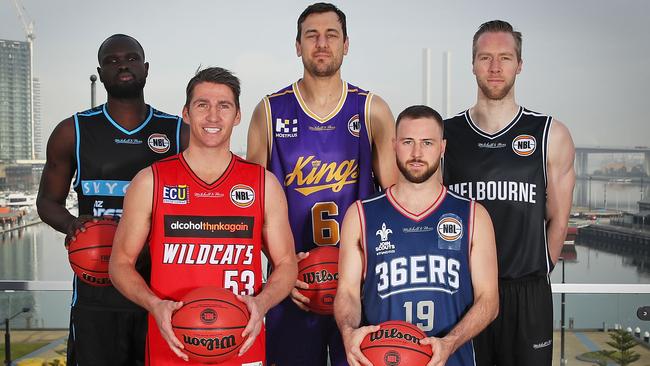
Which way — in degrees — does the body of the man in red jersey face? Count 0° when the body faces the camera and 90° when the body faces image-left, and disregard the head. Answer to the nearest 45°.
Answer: approximately 0°

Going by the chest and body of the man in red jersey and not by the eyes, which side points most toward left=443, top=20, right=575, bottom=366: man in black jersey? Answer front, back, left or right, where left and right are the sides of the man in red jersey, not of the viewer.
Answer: left

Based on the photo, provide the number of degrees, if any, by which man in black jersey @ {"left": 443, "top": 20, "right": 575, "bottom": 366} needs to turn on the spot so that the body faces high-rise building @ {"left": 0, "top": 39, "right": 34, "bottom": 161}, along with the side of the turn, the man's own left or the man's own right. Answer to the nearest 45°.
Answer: approximately 135° to the man's own right

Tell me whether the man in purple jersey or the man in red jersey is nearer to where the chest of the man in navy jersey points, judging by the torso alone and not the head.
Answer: the man in red jersey

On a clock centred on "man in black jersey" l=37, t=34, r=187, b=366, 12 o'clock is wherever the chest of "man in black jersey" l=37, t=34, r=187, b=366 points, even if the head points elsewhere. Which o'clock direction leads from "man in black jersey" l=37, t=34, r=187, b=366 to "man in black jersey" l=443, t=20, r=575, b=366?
"man in black jersey" l=443, t=20, r=575, b=366 is roughly at 10 o'clock from "man in black jersey" l=37, t=34, r=187, b=366.

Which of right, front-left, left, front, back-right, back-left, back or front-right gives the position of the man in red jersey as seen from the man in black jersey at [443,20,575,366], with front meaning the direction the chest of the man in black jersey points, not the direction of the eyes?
front-right

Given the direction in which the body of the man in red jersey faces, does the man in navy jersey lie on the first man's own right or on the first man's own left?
on the first man's own left

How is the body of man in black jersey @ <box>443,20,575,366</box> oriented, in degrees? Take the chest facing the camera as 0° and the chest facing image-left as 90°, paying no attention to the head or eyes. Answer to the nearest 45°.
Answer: approximately 0°

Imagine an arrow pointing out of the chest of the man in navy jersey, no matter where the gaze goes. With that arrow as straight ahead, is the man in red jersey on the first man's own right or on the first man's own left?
on the first man's own right
